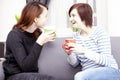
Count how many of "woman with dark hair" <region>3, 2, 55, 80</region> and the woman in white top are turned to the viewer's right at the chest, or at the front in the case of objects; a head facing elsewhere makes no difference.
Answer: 1

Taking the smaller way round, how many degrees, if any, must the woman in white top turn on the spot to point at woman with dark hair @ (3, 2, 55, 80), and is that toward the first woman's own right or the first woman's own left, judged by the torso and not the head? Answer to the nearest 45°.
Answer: approximately 45° to the first woman's own right

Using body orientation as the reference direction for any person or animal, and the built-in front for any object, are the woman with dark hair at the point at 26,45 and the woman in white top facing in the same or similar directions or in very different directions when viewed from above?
very different directions

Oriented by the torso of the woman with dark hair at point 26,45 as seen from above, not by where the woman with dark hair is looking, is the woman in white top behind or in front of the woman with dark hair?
in front

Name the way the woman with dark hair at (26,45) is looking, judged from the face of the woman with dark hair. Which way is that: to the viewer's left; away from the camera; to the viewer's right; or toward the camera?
to the viewer's right

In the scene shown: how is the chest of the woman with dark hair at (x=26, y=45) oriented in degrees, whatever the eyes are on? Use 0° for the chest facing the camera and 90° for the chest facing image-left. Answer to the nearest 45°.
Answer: approximately 270°

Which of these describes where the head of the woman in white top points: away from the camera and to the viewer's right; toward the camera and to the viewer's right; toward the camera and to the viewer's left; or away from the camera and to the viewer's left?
toward the camera and to the viewer's left

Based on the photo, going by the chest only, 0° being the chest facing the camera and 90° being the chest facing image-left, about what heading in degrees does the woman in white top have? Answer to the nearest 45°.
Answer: approximately 45°
